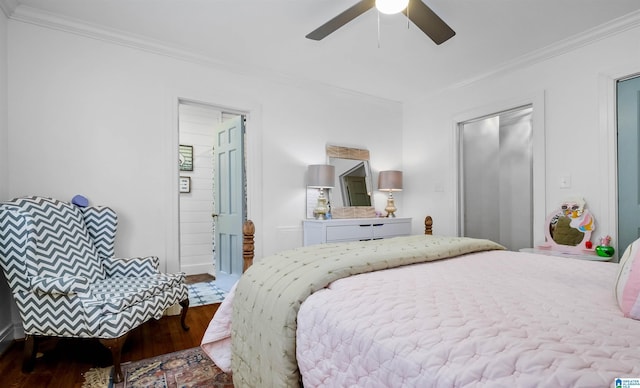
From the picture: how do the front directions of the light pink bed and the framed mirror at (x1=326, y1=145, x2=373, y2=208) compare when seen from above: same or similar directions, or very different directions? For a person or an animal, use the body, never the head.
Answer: very different directions

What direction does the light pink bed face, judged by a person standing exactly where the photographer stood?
facing away from the viewer and to the left of the viewer

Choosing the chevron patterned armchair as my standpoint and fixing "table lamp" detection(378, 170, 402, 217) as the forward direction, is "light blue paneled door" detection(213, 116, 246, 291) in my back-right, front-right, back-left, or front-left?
front-left

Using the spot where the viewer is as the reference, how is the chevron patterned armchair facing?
facing the viewer and to the right of the viewer

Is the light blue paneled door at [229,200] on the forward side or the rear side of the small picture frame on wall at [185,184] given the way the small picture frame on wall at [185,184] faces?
on the forward side

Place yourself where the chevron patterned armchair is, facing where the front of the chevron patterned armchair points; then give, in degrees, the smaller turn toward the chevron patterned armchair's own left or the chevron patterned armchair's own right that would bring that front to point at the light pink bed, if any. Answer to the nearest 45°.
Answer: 0° — it already faces it

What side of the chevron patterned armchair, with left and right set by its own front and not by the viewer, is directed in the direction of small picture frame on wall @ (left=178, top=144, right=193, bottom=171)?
left

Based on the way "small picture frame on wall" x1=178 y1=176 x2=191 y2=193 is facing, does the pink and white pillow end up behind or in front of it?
in front

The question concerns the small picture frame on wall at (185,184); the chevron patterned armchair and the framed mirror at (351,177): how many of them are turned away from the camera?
0
